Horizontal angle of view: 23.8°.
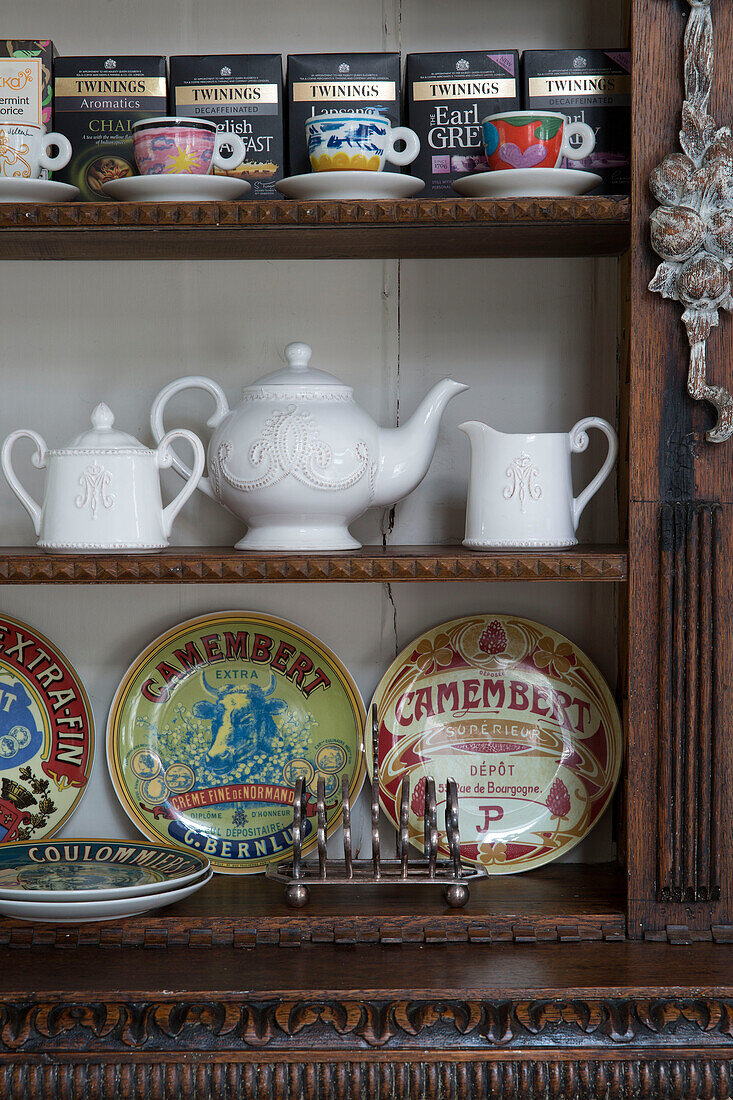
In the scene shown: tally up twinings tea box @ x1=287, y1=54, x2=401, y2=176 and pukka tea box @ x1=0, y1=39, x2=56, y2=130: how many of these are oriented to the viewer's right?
0

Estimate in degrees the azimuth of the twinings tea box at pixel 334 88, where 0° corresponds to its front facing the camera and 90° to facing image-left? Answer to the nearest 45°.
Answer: approximately 0°

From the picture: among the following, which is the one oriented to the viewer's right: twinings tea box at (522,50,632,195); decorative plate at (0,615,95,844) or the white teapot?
the white teapot

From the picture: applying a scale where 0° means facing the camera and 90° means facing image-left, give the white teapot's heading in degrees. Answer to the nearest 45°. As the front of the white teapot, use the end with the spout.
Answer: approximately 270°

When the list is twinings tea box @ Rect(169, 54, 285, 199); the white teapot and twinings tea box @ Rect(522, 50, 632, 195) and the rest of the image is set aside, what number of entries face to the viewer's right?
1

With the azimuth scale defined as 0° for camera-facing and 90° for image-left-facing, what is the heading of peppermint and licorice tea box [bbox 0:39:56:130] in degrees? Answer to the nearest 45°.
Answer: approximately 0°
